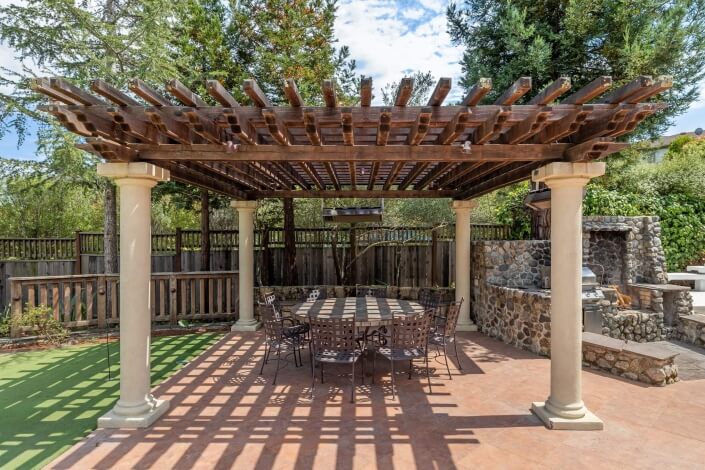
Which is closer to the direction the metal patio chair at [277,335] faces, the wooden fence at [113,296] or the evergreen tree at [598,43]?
the evergreen tree

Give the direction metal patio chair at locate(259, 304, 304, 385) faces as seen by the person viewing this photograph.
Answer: facing away from the viewer and to the right of the viewer

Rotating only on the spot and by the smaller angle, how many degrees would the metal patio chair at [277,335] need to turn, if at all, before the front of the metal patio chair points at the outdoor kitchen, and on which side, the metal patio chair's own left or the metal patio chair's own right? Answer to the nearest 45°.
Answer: approximately 45° to the metal patio chair's own right

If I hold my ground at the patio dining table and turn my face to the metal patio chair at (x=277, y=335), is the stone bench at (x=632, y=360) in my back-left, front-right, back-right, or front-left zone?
back-left

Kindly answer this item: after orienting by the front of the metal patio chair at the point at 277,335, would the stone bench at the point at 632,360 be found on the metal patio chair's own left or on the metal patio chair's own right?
on the metal patio chair's own right

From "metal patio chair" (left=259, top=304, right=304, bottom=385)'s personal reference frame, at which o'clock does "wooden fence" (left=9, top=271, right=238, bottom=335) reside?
The wooden fence is roughly at 9 o'clock from the metal patio chair.

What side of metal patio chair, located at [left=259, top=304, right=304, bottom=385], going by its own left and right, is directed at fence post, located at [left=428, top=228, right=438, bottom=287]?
front

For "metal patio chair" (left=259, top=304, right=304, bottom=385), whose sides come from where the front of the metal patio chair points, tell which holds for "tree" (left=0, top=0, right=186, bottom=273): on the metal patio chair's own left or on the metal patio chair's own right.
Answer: on the metal patio chair's own left

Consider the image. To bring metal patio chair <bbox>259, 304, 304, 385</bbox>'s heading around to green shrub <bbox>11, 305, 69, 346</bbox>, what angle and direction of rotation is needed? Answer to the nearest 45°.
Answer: approximately 90° to its left
